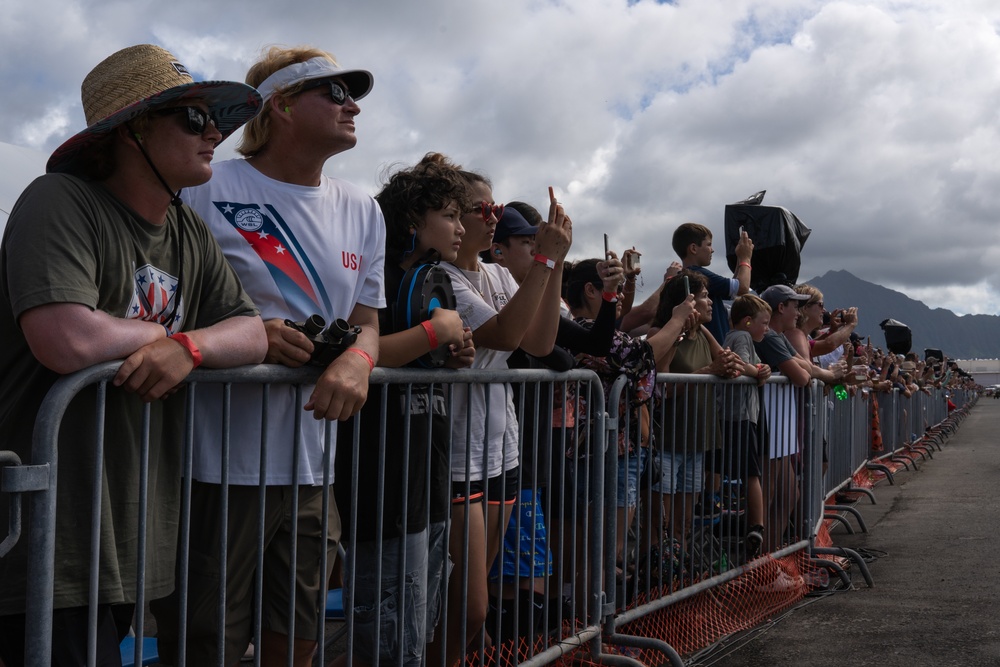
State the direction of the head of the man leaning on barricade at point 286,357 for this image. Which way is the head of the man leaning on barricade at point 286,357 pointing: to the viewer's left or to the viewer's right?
to the viewer's right

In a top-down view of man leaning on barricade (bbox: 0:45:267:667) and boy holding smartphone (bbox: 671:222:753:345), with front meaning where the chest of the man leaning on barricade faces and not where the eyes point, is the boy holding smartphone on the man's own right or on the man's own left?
on the man's own left

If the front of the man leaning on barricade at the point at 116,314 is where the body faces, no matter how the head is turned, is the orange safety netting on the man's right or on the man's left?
on the man's left

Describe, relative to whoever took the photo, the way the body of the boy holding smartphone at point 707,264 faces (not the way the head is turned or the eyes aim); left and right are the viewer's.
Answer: facing to the right of the viewer

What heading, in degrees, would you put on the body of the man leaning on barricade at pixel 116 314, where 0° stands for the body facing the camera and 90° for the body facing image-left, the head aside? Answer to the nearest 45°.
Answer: approximately 315°

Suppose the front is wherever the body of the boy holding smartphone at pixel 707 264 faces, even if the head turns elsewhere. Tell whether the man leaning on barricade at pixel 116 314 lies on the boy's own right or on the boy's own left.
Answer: on the boy's own right

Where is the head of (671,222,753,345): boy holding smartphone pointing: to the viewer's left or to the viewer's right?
to the viewer's right

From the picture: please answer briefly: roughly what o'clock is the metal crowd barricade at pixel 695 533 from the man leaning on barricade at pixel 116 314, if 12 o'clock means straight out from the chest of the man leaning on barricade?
The metal crowd barricade is roughly at 9 o'clock from the man leaning on barricade.

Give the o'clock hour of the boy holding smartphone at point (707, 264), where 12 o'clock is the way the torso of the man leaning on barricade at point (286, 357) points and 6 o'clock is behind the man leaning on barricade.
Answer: The boy holding smartphone is roughly at 9 o'clock from the man leaning on barricade.

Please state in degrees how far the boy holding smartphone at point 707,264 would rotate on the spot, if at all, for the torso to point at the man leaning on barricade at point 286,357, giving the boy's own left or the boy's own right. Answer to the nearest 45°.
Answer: approximately 90° to the boy's own right

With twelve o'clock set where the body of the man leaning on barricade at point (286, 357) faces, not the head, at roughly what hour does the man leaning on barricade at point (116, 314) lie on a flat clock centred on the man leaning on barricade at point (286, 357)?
the man leaning on barricade at point (116, 314) is roughly at 3 o'clock from the man leaning on barricade at point (286, 357).
